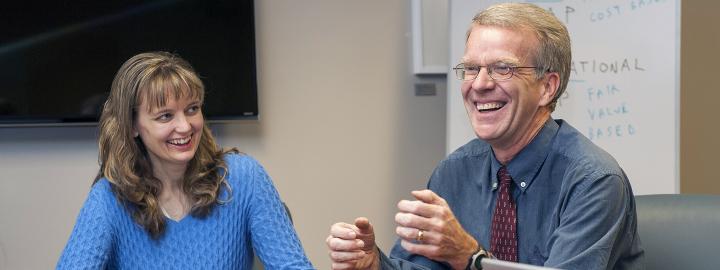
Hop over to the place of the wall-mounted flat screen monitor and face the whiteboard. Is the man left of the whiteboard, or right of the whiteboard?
right

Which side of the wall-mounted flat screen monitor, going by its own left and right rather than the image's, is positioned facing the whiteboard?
left

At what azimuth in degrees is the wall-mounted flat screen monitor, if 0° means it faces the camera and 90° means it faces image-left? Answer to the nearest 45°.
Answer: approximately 0°

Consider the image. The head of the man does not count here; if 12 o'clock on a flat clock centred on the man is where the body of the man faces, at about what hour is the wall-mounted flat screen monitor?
The wall-mounted flat screen monitor is roughly at 3 o'clock from the man.

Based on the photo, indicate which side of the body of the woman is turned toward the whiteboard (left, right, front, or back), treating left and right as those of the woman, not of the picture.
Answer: left

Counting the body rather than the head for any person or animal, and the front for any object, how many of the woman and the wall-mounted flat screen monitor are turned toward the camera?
2

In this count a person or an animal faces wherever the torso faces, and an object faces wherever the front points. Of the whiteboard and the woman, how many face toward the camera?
2

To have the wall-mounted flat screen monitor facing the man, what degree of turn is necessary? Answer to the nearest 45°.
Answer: approximately 45° to its left

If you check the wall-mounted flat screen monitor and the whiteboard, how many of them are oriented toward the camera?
2

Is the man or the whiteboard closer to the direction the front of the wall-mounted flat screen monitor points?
the man

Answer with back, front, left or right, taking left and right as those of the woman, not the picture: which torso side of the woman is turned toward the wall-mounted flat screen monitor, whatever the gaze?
back
